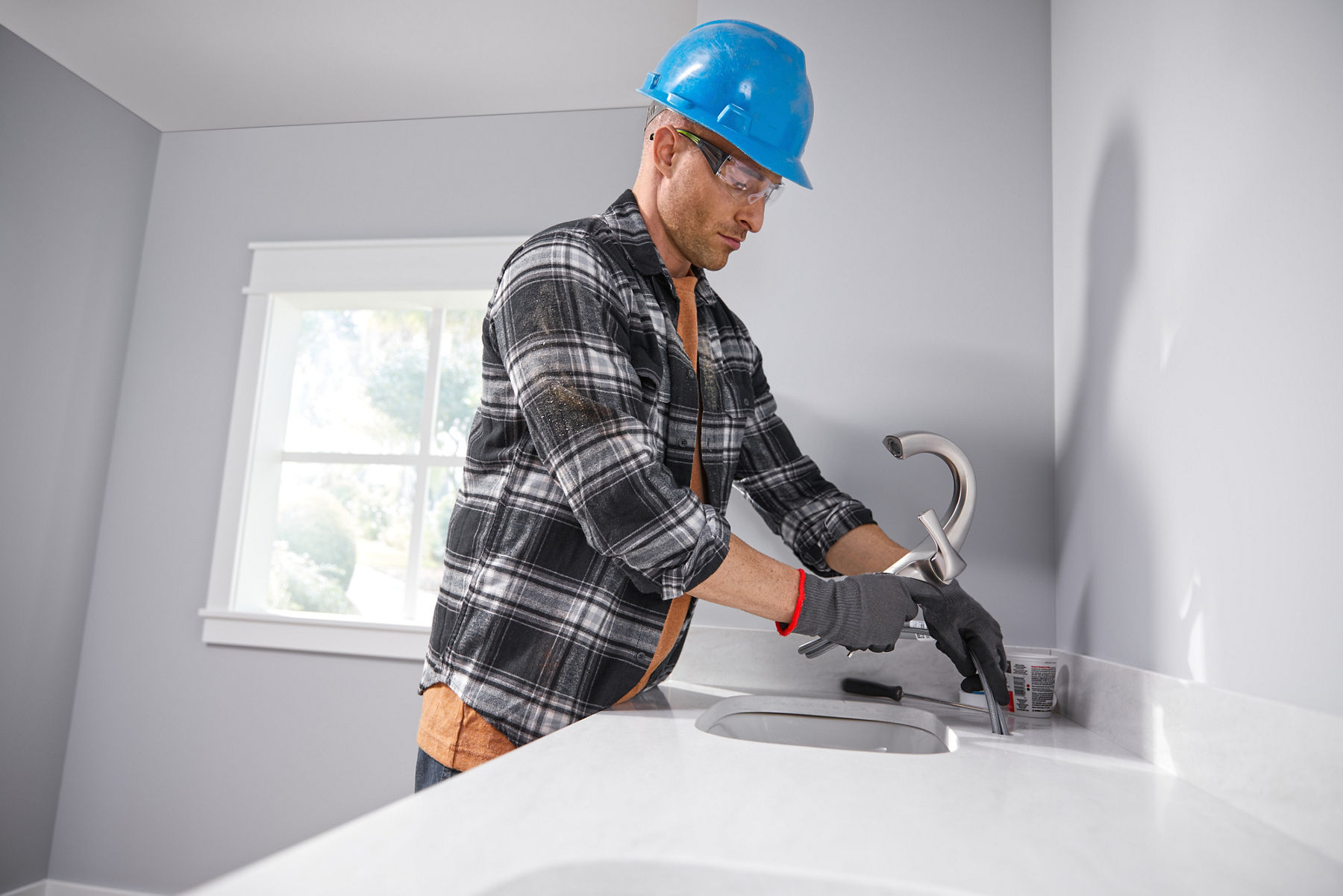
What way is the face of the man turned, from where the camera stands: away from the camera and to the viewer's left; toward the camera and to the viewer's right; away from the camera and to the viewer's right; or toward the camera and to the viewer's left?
toward the camera and to the viewer's right

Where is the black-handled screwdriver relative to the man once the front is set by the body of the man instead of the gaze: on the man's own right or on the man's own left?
on the man's own left

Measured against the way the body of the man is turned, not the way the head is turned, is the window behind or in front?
behind

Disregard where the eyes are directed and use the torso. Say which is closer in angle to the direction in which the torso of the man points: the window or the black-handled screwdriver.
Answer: the black-handled screwdriver

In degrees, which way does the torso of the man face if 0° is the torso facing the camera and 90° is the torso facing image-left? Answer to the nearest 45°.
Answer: approximately 315°
